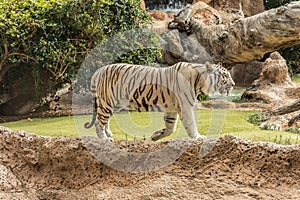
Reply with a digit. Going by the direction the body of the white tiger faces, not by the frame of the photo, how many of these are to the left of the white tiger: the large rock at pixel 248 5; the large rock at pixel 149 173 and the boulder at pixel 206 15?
2

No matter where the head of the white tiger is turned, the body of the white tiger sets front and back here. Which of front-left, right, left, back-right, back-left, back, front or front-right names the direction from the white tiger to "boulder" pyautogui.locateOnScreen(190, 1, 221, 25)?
left

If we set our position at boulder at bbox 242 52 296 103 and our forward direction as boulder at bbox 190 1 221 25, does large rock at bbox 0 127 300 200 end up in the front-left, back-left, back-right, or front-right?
back-left

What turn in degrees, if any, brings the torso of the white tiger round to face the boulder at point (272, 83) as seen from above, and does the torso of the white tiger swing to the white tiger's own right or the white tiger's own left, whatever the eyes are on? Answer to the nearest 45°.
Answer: approximately 45° to the white tiger's own left

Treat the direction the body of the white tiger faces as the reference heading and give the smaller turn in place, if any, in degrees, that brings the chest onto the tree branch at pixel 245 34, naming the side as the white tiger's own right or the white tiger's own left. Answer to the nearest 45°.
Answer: approximately 90° to the white tiger's own left

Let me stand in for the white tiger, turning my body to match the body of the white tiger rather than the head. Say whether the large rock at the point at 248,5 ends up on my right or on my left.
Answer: on my left

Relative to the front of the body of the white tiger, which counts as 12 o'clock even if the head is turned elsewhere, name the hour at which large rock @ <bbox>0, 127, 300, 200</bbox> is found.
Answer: The large rock is roughly at 3 o'clock from the white tiger.

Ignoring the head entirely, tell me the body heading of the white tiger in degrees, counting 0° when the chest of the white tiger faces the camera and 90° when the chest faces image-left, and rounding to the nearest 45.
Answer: approximately 270°

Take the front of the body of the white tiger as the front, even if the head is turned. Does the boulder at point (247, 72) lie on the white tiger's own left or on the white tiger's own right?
on the white tiger's own left
